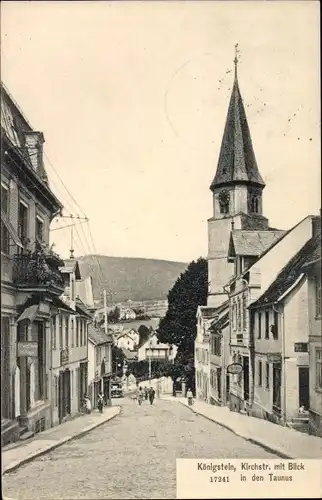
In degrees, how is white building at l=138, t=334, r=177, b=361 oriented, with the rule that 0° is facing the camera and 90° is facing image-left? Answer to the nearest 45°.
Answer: approximately 0°
